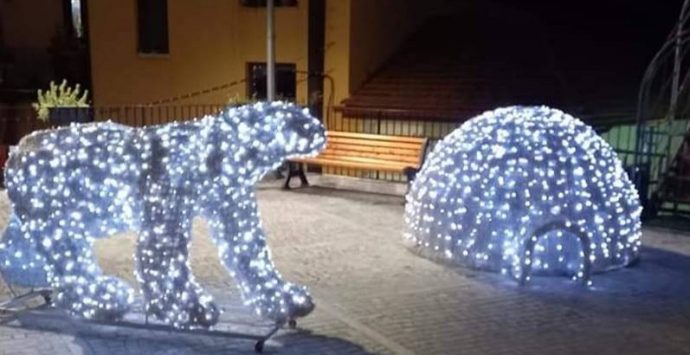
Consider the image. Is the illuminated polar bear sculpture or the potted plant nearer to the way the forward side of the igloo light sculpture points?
the illuminated polar bear sculpture

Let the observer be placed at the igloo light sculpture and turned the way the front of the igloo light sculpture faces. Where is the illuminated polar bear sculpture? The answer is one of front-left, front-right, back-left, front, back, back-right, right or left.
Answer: front-right

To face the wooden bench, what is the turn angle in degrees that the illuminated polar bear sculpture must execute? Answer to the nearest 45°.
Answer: approximately 45° to its left

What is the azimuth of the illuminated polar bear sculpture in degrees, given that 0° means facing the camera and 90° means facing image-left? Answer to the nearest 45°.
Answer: approximately 270°

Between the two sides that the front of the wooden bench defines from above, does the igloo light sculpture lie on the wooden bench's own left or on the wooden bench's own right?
on the wooden bench's own left

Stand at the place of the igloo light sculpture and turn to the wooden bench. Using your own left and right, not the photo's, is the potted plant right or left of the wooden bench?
left

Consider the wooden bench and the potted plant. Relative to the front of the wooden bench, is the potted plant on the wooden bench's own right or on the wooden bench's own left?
on the wooden bench's own right

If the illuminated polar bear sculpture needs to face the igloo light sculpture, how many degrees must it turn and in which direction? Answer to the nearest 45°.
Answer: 0° — it already faces it

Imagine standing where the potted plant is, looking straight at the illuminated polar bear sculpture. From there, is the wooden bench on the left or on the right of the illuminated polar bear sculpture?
left

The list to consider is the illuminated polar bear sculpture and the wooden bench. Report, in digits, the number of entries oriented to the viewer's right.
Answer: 1

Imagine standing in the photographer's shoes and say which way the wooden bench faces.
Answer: facing the viewer and to the left of the viewer

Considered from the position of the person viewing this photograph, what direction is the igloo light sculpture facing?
facing the viewer

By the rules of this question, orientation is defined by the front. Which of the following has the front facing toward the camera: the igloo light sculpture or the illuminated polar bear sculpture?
the igloo light sculpture

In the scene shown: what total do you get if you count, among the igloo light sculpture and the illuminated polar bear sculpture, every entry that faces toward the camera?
1
